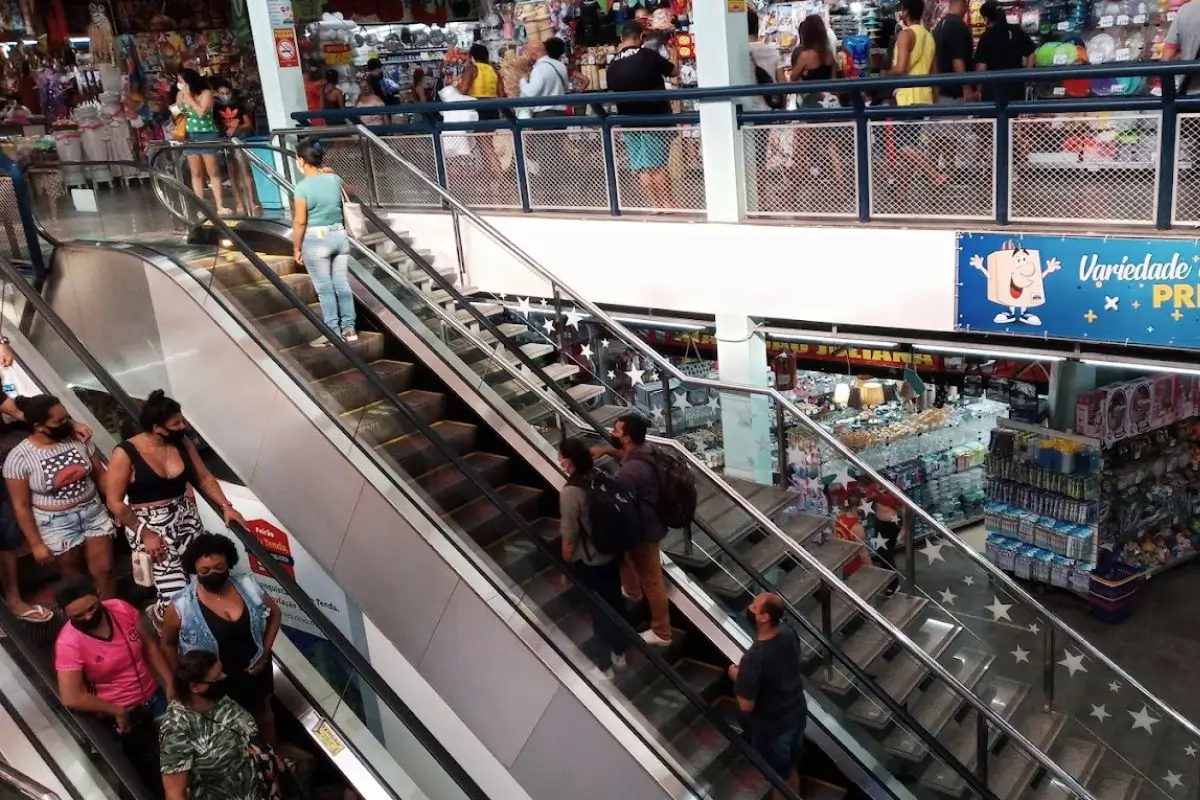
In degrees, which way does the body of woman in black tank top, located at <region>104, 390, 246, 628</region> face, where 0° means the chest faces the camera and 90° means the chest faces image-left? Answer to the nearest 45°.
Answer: approximately 315°

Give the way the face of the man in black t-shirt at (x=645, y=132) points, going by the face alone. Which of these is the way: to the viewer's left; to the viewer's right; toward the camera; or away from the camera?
away from the camera

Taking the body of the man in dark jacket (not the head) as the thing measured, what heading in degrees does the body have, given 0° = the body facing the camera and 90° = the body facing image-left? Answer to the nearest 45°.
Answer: approximately 90°

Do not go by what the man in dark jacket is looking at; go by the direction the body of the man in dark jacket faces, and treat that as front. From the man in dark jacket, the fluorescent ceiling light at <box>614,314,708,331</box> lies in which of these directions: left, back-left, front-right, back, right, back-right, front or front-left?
right

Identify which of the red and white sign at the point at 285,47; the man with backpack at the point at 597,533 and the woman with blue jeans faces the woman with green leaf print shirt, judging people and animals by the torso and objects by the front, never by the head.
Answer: the red and white sign

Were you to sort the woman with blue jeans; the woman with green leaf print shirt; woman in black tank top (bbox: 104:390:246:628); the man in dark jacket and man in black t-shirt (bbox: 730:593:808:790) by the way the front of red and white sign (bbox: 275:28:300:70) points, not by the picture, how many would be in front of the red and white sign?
5

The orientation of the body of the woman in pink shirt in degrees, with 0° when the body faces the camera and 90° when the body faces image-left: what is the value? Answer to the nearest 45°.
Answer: approximately 315°

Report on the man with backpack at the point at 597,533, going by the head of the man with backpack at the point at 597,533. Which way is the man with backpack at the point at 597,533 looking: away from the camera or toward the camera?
away from the camera

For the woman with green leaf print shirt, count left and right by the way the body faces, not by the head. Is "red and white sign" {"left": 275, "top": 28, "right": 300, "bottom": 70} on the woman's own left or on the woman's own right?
on the woman's own left

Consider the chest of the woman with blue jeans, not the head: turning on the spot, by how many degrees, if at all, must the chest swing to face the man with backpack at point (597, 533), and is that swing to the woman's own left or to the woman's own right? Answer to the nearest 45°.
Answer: approximately 180°

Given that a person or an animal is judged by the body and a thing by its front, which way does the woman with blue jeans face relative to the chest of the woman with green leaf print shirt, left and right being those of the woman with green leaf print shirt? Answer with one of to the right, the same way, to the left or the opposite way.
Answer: the opposite way
